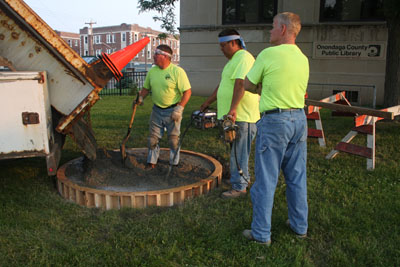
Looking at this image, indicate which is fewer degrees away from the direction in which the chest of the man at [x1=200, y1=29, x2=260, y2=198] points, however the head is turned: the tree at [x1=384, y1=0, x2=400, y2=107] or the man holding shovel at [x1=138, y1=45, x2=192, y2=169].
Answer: the man holding shovel

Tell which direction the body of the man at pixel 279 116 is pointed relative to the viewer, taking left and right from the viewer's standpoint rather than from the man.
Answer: facing away from the viewer and to the left of the viewer

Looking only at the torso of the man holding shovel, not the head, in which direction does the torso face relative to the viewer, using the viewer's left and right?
facing the viewer and to the left of the viewer

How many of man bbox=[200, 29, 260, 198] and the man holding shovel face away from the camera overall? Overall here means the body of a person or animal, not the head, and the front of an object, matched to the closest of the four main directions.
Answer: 0

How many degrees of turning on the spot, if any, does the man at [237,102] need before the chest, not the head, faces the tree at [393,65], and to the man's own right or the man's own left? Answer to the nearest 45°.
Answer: approximately 135° to the man's own right

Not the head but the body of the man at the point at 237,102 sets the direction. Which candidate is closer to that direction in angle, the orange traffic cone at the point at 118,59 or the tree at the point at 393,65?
the orange traffic cone

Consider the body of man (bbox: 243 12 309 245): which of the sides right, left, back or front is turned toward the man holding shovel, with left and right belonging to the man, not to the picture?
front

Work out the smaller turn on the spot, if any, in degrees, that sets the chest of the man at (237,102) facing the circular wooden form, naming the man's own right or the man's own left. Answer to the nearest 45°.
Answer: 0° — they already face it

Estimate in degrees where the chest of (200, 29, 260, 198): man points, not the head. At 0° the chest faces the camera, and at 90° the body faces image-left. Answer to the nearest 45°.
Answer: approximately 90°

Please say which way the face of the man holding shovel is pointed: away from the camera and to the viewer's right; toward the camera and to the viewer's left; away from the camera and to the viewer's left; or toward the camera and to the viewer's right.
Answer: toward the camera and to the viewer's left

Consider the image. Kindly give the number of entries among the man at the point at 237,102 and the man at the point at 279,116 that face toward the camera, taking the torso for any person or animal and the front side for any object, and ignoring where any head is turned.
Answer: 0

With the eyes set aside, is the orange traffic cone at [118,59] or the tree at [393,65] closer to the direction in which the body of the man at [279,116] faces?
the orange traffic cone
